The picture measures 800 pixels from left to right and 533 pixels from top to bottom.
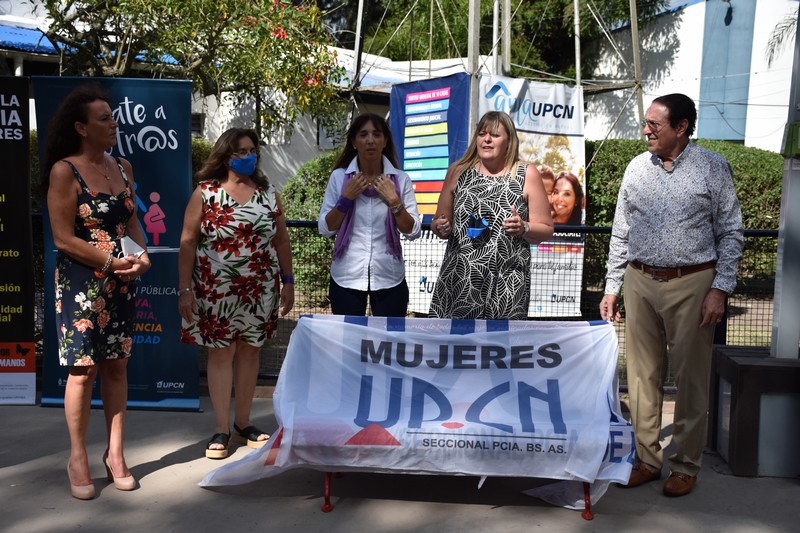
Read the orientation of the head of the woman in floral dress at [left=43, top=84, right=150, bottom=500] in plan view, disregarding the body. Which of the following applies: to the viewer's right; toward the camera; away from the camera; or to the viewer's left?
to the viewer's right

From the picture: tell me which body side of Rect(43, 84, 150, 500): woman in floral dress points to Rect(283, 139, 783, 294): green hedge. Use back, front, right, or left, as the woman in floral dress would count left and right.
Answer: left

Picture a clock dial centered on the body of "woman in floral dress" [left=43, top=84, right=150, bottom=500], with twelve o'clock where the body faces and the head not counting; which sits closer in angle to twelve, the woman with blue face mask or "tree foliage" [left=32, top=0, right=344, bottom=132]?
the woman with blue face mask

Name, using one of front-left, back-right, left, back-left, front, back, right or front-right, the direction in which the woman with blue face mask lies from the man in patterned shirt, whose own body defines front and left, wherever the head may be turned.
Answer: front-right

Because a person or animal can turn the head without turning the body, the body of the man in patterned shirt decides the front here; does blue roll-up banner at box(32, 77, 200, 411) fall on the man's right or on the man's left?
on the man's right

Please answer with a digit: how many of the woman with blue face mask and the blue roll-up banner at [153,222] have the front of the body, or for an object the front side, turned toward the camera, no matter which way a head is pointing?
2

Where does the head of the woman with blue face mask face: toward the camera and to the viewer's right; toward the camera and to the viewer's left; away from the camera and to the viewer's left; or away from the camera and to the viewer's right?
toward the camera and to the viewer's right

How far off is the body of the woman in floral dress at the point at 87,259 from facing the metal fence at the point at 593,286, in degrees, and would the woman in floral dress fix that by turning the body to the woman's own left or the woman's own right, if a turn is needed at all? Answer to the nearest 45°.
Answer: approximately 45° to the woman's own left

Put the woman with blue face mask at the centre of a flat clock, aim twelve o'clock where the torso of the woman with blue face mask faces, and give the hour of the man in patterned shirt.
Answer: The man in patterned shirt is roughly at 10 o'clock from the woman with blue face mask.

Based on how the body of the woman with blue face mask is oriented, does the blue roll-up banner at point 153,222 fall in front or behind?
behind

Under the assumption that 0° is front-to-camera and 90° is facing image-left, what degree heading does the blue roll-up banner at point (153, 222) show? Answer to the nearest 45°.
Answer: approximately 0°

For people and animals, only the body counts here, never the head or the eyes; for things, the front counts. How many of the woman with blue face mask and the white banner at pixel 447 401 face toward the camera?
2

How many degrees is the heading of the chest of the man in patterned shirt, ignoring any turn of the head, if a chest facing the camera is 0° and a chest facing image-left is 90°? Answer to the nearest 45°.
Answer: approximately 45°
